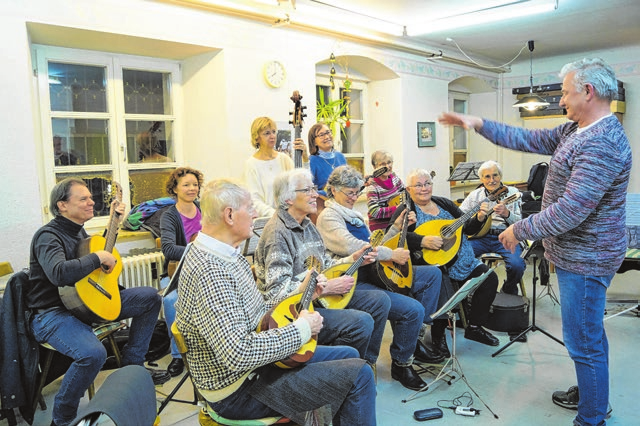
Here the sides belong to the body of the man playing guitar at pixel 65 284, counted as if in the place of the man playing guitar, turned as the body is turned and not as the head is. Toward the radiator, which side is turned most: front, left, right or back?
left

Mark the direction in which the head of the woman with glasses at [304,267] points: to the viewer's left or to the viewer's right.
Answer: to the viewer's right

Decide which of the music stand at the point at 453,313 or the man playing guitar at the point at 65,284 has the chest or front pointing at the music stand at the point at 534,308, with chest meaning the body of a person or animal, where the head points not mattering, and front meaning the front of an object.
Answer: the man playing guitar

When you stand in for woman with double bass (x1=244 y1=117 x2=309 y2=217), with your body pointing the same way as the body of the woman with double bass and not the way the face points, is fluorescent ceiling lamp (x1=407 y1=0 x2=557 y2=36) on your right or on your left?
on your left

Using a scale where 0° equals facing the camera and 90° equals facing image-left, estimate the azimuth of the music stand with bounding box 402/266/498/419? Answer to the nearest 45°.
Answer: approximately 90°

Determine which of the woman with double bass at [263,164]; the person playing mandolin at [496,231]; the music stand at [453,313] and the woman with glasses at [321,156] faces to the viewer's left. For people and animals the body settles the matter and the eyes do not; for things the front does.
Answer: the music stand
